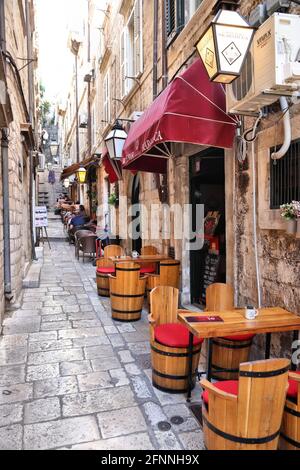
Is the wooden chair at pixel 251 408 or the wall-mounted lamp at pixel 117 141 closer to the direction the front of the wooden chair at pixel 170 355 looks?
the wooden chair

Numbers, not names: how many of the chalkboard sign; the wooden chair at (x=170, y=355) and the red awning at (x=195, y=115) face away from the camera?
0

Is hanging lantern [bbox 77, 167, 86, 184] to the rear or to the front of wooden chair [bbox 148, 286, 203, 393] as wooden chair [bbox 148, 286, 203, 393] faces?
to the rear

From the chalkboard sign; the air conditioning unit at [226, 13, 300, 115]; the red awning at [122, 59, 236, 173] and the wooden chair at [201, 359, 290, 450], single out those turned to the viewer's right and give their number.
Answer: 0

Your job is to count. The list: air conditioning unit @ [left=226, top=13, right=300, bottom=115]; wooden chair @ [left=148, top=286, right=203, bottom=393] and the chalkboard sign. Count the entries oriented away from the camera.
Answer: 0

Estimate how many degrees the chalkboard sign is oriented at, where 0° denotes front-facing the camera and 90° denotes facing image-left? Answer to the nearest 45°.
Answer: approximately 45°

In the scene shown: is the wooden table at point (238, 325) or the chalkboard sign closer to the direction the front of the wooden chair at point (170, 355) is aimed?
the wooden table

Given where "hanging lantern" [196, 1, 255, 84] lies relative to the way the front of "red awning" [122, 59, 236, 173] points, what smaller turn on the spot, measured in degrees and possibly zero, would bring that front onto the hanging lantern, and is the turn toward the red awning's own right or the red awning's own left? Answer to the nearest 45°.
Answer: approximately 45° to the red awning's own left

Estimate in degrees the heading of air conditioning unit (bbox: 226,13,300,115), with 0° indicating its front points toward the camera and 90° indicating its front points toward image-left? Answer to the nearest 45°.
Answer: approximately 45°

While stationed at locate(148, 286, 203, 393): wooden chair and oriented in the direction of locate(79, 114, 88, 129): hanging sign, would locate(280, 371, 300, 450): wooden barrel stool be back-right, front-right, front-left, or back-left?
back-right

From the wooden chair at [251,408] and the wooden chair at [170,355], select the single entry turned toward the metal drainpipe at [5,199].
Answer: the wooden chair at [251,408]

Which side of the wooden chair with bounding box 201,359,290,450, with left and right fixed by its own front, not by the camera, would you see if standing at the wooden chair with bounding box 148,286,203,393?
front

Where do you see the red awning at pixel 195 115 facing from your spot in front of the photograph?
facing the viewer and to the left of the viewer

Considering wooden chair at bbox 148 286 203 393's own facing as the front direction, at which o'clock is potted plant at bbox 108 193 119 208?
The potted plant is roughly at 7 o'clock from the wooden chair.

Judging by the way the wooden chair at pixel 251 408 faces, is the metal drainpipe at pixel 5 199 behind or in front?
in front

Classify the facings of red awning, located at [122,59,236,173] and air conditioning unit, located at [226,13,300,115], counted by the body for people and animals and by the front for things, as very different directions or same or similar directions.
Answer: same or similar directions
